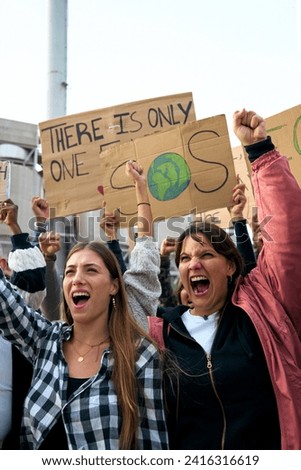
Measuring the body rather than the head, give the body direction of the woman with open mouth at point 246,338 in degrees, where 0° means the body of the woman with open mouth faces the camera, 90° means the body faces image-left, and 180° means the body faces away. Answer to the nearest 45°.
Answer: approximately 45°

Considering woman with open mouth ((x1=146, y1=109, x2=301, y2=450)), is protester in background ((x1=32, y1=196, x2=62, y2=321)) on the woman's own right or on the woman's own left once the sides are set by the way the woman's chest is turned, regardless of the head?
on the woman's own right
